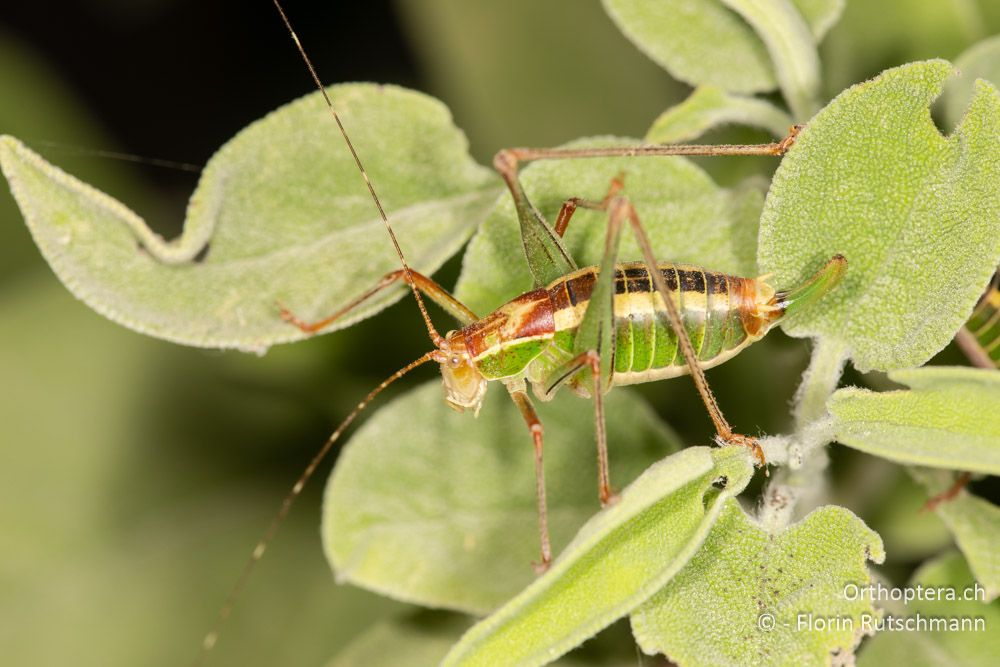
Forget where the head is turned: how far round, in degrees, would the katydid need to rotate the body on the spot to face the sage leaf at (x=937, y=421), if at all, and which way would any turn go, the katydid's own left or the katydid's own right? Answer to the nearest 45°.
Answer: approximately 135° to the katydid's own left

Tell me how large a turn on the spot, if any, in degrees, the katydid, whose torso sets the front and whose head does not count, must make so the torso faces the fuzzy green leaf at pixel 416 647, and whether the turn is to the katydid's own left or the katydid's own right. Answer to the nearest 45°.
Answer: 0° — it already faces it

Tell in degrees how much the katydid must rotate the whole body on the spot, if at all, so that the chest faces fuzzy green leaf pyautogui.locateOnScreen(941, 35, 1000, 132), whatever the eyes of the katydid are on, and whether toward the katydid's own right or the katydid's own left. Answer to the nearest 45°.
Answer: approximately 180°

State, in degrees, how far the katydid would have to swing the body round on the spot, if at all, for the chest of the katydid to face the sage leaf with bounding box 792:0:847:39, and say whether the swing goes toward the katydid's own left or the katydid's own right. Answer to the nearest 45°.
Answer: approximately 180°

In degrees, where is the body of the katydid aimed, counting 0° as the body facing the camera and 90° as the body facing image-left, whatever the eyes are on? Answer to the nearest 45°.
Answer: approximately 90°
